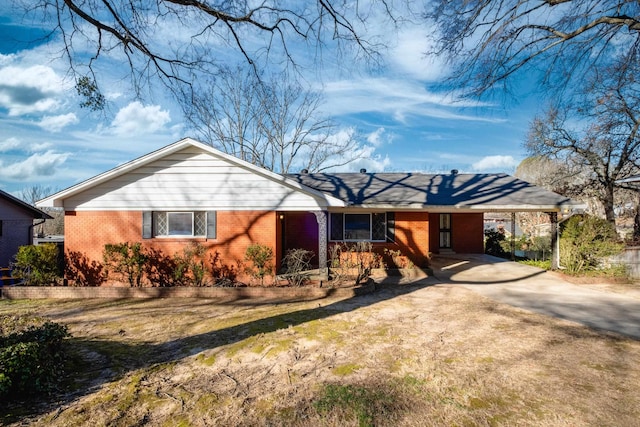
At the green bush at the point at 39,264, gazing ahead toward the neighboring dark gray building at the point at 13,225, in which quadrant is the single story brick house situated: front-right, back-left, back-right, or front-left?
back-right

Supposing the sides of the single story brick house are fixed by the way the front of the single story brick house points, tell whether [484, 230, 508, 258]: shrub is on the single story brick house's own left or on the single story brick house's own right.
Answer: on the single story brick house's own left

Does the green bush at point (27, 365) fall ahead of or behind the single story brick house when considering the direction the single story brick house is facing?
ahead

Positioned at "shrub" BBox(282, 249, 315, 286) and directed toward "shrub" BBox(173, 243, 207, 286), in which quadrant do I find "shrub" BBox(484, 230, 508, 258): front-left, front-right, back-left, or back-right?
back-right

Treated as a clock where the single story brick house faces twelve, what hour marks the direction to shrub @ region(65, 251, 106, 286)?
The shrub is roughly at 3 o'clock from the single story brick house.

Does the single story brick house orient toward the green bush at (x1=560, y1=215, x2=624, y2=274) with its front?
no

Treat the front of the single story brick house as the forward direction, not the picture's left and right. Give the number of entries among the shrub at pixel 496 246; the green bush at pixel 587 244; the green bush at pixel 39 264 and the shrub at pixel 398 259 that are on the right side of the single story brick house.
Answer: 1

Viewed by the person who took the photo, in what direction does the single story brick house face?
facing the viewer

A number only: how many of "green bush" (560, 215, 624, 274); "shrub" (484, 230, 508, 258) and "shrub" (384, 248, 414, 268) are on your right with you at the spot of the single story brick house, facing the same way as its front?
0
